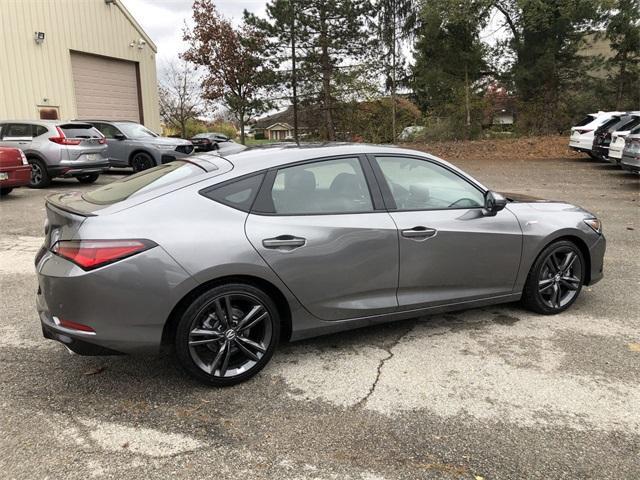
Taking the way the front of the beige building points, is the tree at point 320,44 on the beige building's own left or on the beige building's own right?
on the beige building's own left

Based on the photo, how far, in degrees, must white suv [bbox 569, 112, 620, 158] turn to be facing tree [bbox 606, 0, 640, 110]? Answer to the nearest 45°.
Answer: approximately 45° to its left

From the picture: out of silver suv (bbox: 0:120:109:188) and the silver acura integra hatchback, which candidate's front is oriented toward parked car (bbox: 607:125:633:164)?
the silver acura integra hatchback

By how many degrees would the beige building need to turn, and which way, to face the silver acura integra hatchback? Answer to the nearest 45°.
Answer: approximately 45° to its right

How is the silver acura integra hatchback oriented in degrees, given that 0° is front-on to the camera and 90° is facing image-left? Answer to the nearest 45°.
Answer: approximately 225°

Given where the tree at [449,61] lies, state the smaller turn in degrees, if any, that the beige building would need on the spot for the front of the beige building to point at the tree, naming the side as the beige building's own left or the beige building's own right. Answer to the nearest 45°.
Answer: approximately 45° to the beige building's own left

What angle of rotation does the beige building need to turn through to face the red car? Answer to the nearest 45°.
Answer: approximately 45° to its right

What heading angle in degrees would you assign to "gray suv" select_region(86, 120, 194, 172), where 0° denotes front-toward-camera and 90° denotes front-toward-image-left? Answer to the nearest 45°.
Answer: approximately 315°

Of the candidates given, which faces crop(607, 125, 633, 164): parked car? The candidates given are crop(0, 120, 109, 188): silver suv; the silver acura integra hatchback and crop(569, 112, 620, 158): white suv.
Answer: the silver acura integra hatchback

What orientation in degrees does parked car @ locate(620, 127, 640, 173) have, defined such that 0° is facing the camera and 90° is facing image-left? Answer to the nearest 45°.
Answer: approximately 225°

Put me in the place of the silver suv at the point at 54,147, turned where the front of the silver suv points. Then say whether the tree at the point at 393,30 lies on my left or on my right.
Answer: on my right

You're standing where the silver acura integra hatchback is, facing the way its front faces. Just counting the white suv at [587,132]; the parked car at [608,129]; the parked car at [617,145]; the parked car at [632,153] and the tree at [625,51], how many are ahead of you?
5

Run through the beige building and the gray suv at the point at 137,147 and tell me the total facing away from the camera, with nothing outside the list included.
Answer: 0
